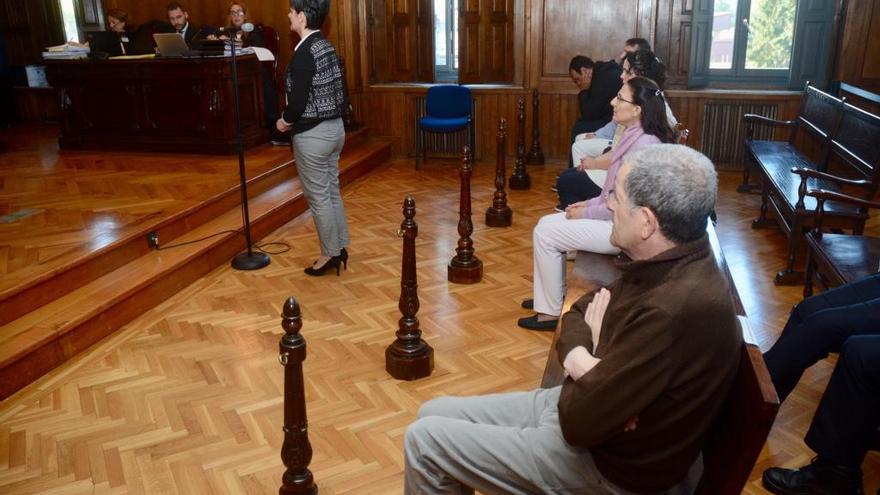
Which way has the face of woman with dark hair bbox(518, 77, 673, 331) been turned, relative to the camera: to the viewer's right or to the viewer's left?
to the viewer's left

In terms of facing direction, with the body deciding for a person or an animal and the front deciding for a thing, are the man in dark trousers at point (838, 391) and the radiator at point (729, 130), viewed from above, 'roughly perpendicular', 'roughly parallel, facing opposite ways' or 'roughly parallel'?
roughly perpendicular

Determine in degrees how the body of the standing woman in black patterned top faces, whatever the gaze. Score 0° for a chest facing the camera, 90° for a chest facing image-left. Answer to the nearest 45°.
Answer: approximately 90°

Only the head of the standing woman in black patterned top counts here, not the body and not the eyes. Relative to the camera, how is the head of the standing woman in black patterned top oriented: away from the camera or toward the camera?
away from the camera

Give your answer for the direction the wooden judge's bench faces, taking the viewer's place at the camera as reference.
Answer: facing the viewer

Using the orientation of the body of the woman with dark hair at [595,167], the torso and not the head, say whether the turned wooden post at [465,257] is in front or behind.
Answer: in front

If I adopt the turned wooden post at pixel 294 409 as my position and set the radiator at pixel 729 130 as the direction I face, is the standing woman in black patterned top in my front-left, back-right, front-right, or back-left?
front-left

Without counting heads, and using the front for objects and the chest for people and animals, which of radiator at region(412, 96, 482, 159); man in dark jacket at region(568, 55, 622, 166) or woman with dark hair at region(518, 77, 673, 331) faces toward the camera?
the radiator

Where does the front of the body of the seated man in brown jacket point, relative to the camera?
to the viewer's left

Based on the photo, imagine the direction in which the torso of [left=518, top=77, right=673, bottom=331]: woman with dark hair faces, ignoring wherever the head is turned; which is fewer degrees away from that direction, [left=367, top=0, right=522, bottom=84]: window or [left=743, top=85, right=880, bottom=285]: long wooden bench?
the window

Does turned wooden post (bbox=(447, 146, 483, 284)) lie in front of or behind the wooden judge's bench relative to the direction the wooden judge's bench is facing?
in front

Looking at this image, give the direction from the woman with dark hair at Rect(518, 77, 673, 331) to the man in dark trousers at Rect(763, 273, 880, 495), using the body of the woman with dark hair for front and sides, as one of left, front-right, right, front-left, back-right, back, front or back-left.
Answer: back-left

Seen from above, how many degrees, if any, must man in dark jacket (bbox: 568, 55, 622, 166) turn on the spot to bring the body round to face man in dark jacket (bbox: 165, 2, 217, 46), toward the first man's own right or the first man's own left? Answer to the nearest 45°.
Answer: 0° — they already face them

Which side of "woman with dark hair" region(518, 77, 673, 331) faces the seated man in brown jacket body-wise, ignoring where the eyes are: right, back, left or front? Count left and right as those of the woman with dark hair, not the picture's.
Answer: left
